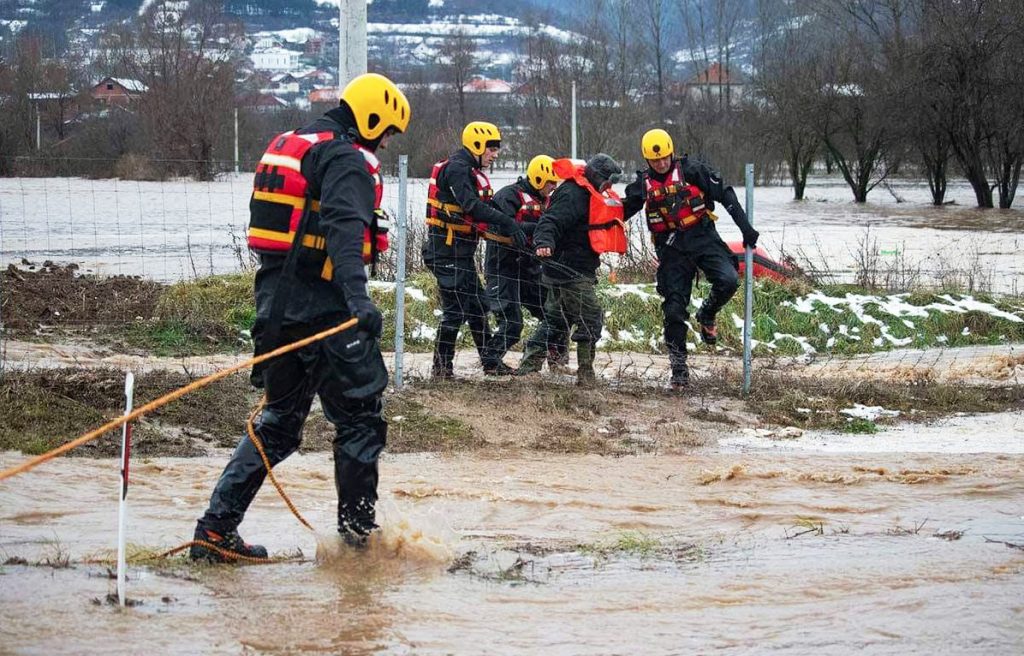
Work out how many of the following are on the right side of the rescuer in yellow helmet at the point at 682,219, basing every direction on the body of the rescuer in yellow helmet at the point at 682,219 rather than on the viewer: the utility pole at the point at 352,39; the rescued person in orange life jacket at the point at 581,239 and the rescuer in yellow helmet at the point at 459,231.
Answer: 3

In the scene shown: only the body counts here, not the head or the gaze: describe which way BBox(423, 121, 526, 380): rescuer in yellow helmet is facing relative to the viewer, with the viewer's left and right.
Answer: facing to the right of the viewer

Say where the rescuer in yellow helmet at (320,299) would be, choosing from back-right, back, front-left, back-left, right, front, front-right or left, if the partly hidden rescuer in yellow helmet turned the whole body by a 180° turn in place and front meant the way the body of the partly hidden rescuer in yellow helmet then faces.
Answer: back-left

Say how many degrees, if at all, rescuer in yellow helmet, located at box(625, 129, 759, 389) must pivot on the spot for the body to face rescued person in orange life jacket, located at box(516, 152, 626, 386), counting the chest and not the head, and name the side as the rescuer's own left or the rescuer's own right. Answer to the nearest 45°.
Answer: approximately 90° to the rescuer's own right

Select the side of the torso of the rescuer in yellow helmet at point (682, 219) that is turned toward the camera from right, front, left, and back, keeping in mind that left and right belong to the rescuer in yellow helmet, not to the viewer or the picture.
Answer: front

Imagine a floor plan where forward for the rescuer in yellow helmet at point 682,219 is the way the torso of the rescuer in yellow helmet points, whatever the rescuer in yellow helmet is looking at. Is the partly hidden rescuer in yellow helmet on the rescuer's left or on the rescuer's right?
on the rescuer's right

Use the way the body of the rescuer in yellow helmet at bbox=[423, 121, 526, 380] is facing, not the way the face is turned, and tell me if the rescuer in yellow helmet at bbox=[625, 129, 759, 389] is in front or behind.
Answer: in front
